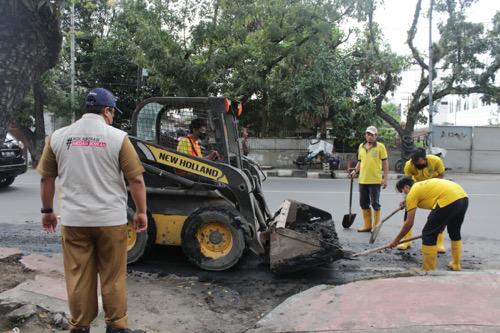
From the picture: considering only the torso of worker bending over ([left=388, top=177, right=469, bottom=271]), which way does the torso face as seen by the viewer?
to the viewer's left

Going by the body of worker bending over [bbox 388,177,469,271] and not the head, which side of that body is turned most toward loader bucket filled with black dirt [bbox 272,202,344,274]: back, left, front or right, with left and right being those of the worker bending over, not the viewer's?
front

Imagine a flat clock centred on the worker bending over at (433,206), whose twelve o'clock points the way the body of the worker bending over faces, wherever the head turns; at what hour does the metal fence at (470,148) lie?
The metal fence is roughly at 3 o'clock from the worker bending over.

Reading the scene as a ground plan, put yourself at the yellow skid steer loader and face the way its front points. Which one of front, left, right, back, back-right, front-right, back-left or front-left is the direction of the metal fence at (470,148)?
front-left

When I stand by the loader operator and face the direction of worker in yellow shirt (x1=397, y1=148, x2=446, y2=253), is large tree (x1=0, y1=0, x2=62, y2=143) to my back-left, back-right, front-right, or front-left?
back-left

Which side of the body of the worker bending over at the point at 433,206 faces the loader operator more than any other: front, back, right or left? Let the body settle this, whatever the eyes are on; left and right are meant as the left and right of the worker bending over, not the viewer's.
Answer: front

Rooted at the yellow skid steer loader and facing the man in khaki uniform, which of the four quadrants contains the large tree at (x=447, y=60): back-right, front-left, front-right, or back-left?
back-left

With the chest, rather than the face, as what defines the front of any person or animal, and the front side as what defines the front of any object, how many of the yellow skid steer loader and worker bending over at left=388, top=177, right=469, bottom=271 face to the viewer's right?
1

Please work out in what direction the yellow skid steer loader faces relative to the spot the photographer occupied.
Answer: facing to the right of the viewer

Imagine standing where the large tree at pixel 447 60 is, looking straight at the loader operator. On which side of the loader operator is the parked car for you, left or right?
right

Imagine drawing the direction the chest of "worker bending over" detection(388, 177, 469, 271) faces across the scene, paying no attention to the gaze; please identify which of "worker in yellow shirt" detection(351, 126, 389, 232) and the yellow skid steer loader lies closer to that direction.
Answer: the yellow skid steer loader

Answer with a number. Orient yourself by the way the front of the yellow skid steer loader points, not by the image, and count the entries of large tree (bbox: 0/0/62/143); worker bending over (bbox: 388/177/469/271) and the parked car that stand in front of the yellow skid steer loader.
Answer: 1

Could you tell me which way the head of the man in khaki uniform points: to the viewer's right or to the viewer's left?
to the viewer's right

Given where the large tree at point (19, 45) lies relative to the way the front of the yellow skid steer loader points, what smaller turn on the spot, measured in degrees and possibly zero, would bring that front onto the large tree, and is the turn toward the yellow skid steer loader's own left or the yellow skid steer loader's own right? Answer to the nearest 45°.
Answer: approximately 135° to the yellow skid steer loader's own right

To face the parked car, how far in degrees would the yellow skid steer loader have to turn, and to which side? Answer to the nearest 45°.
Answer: approximately 135° to its left

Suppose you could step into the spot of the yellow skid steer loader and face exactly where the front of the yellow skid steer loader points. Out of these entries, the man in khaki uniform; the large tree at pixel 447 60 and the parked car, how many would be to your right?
1

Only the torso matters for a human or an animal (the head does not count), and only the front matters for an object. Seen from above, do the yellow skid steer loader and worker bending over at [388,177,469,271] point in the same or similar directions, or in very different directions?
very different directions
